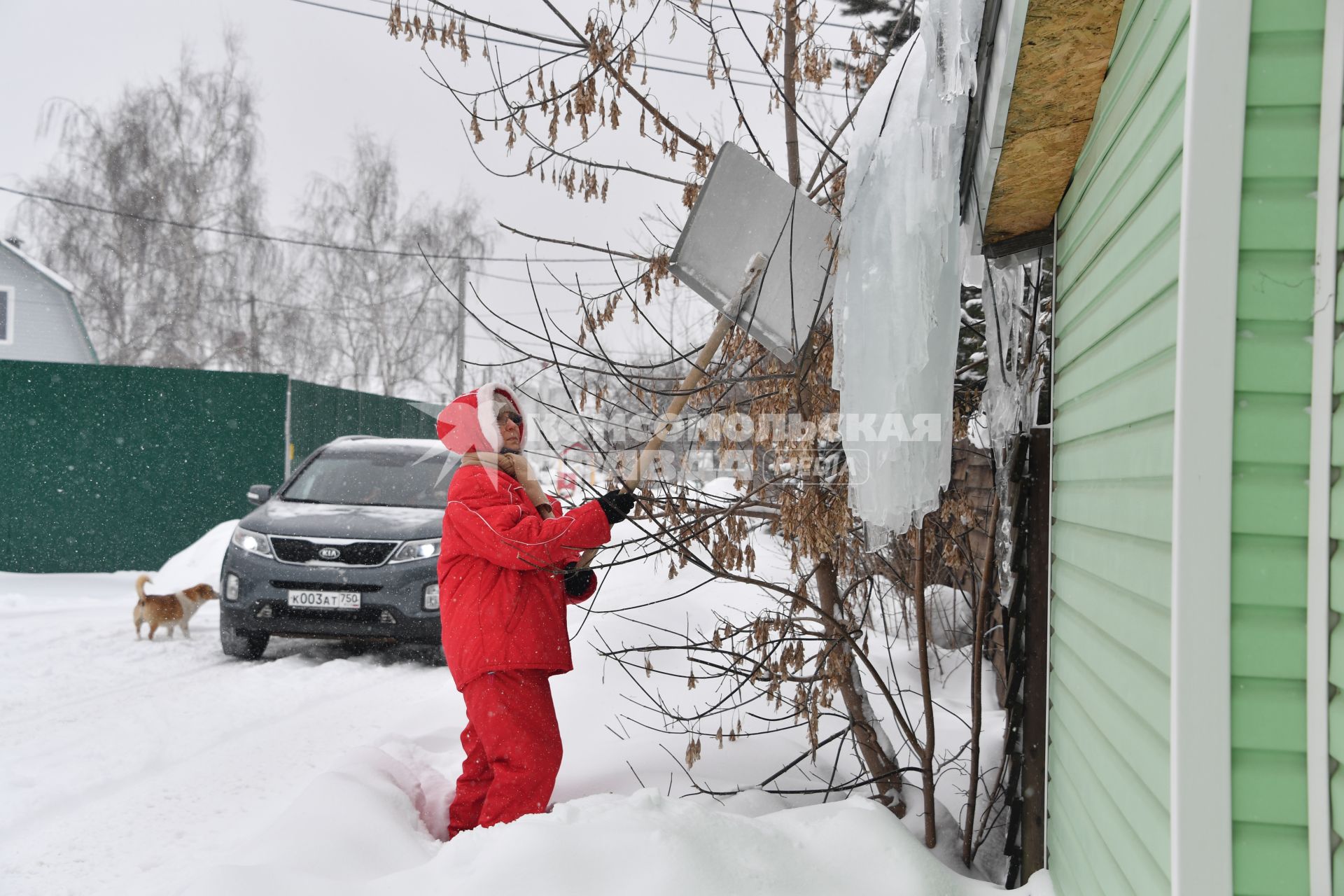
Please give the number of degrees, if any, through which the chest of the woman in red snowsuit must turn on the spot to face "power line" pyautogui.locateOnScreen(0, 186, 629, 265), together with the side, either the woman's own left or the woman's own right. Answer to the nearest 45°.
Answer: approximately 90° to the woman's own left

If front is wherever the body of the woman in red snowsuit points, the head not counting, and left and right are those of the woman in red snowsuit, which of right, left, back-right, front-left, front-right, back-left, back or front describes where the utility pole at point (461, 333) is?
left

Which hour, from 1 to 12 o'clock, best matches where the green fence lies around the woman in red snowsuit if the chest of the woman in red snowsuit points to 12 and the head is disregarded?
The green fence is roughly at 8 o'clock from the woman in red snowsuit.

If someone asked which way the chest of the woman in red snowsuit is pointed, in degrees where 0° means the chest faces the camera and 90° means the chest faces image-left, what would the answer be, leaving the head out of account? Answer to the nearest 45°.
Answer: approximately 270°

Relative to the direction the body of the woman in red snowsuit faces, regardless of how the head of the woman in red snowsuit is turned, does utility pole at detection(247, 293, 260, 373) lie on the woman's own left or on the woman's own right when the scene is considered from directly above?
on the woman's own left

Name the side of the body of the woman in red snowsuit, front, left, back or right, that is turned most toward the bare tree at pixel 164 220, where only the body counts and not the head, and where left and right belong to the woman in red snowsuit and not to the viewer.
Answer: left

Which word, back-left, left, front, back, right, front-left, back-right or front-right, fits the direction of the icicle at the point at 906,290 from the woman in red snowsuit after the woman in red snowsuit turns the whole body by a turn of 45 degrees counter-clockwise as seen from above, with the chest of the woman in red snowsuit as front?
right

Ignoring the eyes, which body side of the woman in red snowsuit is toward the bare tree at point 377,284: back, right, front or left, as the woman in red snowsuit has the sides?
left
